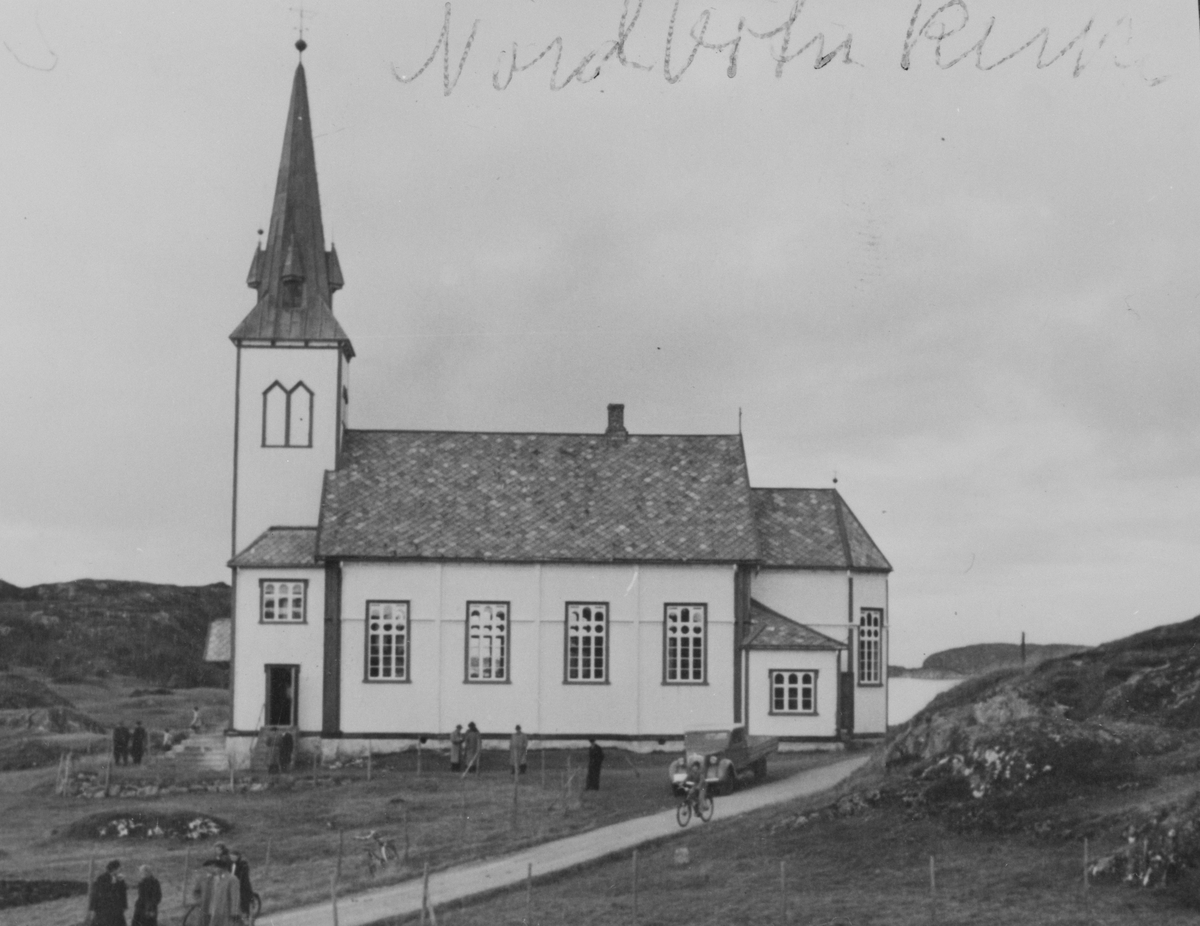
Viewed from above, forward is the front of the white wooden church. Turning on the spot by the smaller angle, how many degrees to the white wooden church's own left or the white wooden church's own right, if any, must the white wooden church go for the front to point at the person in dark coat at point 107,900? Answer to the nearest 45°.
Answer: approximately 90° to the white wooden church's own left

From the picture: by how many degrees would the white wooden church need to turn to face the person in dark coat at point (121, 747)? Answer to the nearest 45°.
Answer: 0° — it already faces them

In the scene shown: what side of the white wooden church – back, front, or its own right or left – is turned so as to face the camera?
left

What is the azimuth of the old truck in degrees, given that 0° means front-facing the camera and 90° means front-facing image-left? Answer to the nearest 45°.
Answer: approximately 45°

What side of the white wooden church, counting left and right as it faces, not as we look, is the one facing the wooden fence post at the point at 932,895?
left

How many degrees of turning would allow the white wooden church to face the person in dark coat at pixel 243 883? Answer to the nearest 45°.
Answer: approximately 90° to its left

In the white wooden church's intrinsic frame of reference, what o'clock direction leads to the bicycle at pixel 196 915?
The bicycle is roughly at 9 o'clock from the white wooden church.
